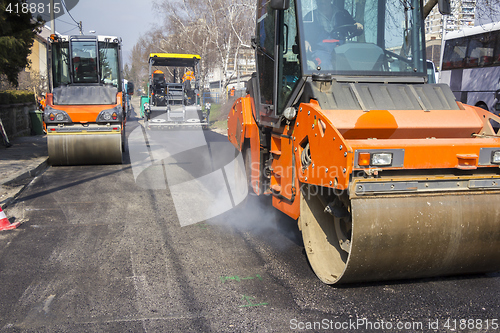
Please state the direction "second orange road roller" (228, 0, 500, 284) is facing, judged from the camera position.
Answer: facing the viewer and to the right of the viewer

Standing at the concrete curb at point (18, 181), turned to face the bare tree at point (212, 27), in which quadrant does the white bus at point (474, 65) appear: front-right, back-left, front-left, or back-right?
front-right
